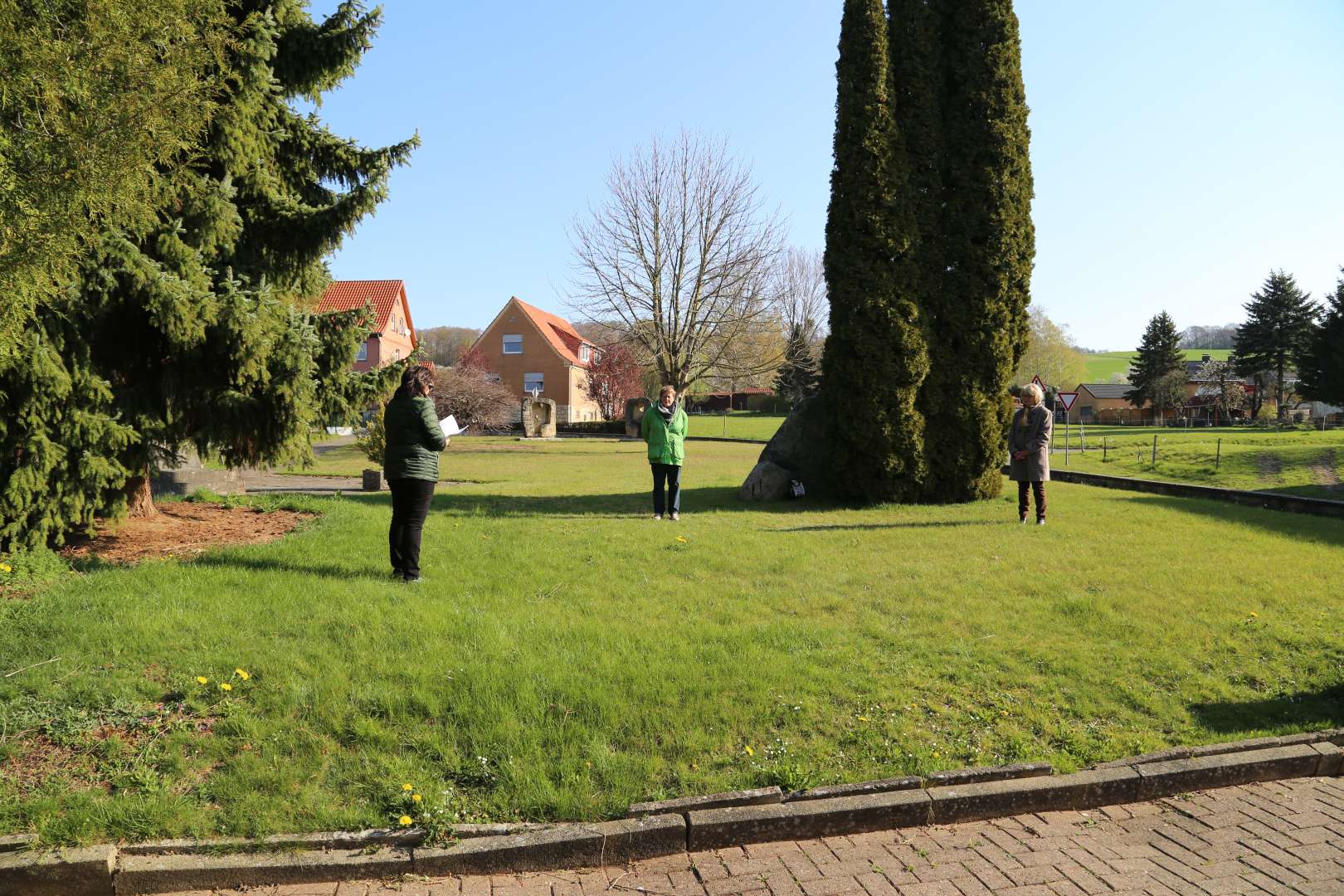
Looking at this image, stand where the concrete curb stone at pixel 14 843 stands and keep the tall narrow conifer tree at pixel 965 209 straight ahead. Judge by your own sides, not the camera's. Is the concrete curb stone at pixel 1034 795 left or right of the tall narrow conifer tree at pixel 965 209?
right

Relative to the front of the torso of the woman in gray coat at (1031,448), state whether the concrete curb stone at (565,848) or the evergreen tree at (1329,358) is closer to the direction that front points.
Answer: the concrete curb stone

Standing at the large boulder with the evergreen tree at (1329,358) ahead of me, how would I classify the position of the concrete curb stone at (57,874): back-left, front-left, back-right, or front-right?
back-right

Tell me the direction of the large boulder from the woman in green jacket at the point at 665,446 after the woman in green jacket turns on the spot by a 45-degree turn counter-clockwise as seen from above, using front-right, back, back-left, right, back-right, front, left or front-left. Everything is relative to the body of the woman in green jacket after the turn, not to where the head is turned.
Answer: left

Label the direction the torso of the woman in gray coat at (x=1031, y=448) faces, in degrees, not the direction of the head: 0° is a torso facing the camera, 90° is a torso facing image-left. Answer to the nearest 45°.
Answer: approximately 45°

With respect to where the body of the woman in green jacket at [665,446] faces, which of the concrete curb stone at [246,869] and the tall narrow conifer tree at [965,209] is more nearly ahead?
the concrete curb stone

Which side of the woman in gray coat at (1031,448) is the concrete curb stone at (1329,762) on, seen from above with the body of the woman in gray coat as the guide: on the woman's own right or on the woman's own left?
on the woman's own left

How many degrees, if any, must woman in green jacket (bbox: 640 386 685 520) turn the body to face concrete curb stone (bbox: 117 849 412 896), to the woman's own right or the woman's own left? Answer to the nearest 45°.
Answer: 0° — they already face it

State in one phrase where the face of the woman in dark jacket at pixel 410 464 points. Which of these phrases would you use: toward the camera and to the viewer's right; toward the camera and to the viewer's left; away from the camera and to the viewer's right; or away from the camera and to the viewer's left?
away from the camera and to the viewer's right

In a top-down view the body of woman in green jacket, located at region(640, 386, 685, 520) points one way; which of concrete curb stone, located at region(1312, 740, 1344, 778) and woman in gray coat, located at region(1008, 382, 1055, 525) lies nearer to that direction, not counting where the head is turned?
the concrete curb stone
